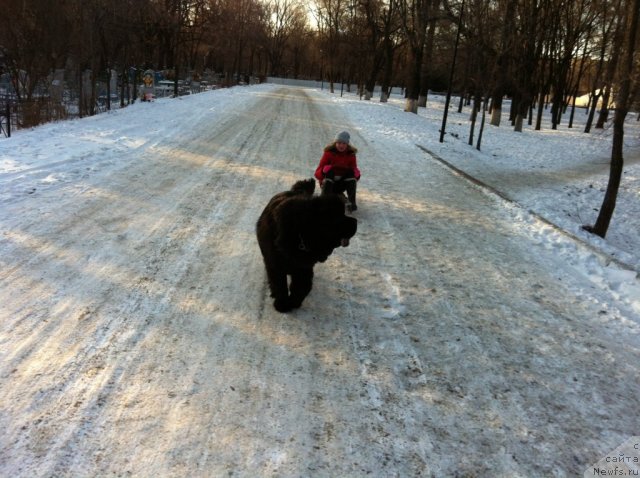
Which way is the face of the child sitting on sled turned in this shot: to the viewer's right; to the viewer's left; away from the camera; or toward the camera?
toward the camera

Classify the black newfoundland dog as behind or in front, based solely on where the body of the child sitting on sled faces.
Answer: in front

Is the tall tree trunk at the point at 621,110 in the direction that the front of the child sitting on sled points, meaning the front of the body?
no

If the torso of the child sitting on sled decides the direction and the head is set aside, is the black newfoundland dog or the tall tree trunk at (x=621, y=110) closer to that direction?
the black newfoundland dog

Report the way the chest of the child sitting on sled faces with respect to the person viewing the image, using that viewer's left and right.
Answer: facing the viewer

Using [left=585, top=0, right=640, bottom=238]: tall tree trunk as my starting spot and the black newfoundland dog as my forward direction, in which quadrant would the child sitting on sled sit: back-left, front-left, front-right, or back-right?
front-right

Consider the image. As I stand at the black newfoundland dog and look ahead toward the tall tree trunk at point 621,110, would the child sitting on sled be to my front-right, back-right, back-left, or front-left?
front-left
